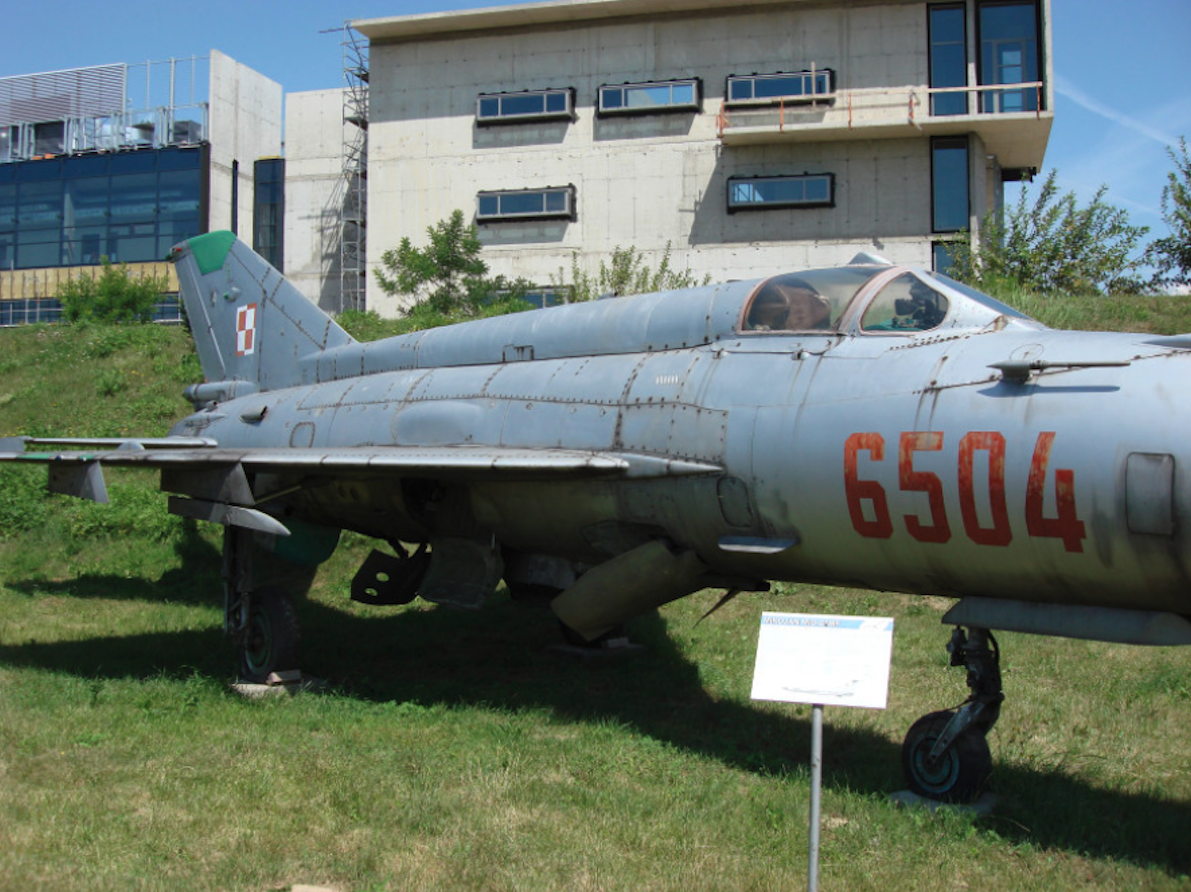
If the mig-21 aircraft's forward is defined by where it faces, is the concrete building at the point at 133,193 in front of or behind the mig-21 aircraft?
behind

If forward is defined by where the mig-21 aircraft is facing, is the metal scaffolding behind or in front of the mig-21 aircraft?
behind

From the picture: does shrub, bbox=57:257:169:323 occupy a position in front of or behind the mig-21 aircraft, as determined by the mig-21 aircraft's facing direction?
behind

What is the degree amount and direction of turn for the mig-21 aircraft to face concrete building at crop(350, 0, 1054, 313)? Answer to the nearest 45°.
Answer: approximately 135° to its left

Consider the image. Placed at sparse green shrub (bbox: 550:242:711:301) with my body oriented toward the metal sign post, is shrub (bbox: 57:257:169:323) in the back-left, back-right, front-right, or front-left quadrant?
back-right

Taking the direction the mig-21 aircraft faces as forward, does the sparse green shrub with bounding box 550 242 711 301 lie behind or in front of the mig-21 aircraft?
behind
